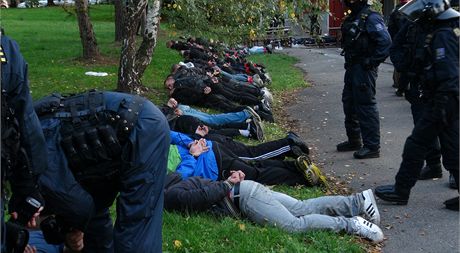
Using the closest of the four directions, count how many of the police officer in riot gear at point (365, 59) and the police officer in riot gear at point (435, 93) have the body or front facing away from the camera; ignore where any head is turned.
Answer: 0

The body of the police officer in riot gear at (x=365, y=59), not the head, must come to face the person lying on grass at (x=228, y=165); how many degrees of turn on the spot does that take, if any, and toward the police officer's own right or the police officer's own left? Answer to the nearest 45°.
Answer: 0° — they already face them

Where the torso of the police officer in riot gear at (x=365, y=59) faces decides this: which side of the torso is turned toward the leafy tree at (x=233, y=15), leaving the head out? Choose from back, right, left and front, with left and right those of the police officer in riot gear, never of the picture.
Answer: right

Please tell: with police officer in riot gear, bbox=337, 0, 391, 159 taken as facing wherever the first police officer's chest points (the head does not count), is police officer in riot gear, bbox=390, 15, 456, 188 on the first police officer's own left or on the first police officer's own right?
on the first police officer's own left

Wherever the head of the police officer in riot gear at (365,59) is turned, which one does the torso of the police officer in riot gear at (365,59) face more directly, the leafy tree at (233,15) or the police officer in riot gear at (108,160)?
the police officer in riot gear

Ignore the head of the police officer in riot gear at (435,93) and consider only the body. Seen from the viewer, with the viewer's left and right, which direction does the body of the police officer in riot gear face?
facing to the left of the viewer

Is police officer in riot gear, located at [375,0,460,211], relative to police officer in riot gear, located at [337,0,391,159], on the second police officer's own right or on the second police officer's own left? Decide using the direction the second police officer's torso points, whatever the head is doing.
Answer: on the second police officer's own left

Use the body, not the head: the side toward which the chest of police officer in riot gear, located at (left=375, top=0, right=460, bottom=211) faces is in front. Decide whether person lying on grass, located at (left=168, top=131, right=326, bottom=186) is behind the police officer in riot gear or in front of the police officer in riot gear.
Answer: in front

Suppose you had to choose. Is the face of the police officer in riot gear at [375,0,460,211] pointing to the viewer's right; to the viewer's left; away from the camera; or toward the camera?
to the viewer's left

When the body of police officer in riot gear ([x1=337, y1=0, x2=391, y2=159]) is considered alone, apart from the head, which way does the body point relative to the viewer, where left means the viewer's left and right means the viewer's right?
facing the viewer and to the left of the viewer
